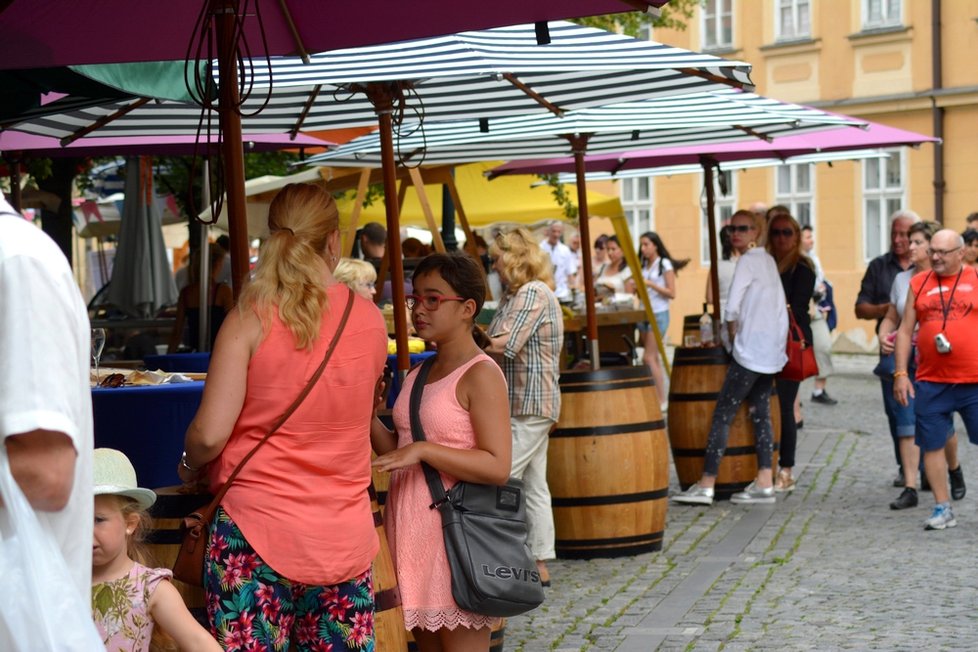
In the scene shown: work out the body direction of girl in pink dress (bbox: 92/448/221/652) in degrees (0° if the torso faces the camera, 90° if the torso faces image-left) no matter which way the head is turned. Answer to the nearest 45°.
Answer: approximately 45°

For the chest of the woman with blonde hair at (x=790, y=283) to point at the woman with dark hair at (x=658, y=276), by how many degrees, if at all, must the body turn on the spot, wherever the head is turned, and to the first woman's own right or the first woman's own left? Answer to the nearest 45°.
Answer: approximately 135° to the first woman's own right

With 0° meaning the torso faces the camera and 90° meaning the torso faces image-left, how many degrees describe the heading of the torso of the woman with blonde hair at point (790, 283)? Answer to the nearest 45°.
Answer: approximately 45°

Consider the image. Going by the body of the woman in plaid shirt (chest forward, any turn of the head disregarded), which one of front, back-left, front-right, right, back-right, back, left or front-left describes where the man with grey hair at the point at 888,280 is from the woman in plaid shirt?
back-right

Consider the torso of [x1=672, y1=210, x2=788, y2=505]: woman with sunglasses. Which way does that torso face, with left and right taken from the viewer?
facing to the left of the viewer

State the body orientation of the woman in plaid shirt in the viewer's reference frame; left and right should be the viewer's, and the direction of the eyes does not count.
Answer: facing to the left of the viewer

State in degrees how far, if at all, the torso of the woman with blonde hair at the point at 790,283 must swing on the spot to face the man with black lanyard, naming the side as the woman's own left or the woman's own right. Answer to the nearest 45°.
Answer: approximately 90° to the woman's own left

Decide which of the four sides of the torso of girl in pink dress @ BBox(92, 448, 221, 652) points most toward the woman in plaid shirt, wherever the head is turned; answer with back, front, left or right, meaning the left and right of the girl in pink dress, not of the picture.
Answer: back

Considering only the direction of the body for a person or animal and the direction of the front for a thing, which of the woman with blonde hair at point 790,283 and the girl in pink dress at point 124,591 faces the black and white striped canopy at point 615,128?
the woman with blonde hair

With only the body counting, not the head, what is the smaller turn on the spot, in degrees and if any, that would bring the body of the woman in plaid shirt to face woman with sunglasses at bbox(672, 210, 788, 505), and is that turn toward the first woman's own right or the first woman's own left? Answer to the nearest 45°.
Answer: approximately 135° to the first woman's own right
